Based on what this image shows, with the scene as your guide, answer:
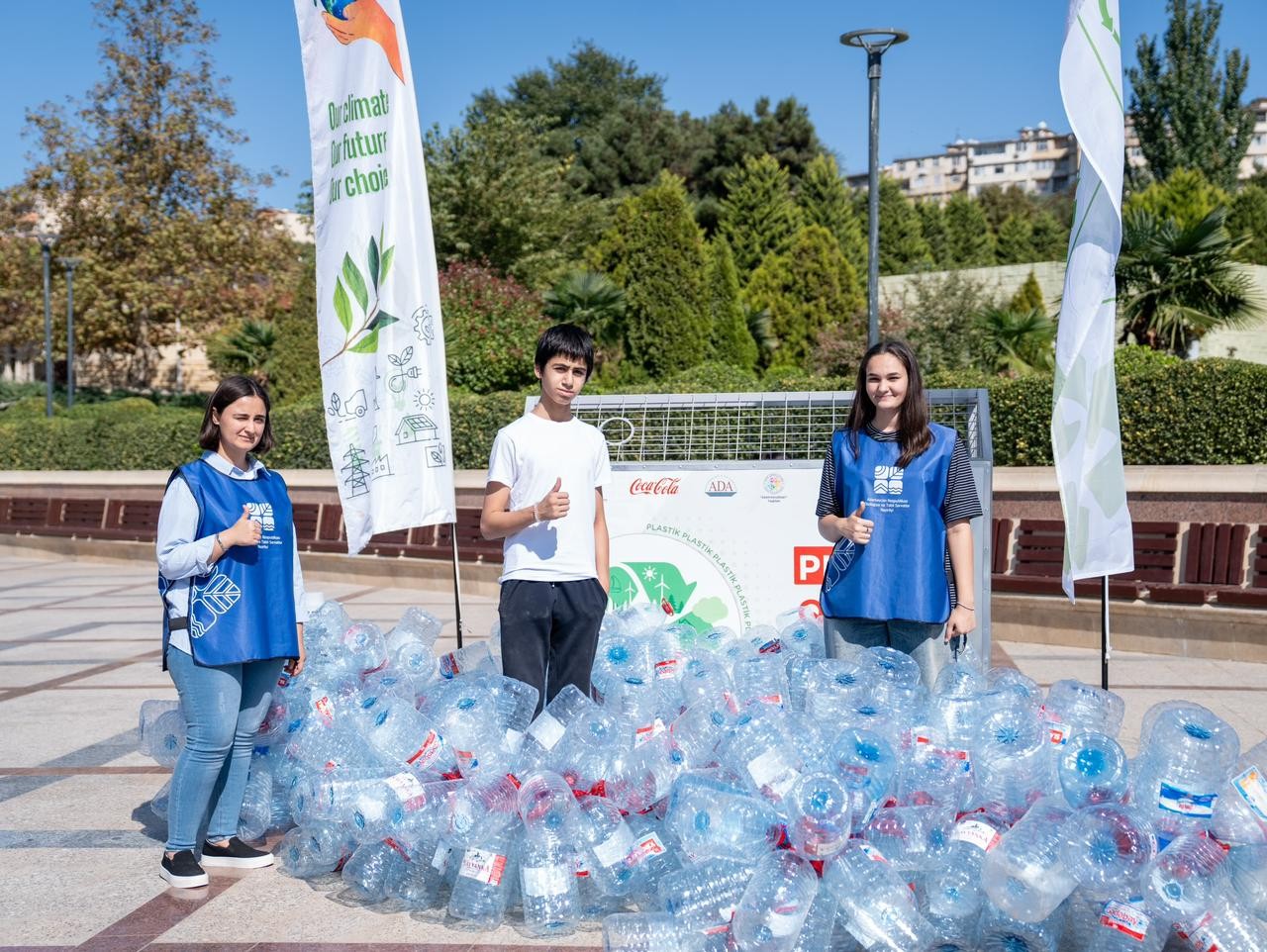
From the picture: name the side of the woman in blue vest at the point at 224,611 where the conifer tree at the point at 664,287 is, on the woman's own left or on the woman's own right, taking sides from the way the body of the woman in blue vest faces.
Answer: on the woman's own left

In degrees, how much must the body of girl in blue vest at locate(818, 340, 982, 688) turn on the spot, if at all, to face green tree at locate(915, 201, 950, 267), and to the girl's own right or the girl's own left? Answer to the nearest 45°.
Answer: approximately 180°

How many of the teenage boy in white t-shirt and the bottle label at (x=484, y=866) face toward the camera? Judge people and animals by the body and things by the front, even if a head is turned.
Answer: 2

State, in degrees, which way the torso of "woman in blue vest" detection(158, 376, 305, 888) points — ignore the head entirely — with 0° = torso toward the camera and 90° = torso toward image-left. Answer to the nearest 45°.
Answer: approximately 315°

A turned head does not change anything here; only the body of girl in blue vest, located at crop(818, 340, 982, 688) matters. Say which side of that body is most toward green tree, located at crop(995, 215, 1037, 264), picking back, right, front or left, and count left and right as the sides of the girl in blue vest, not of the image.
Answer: back
